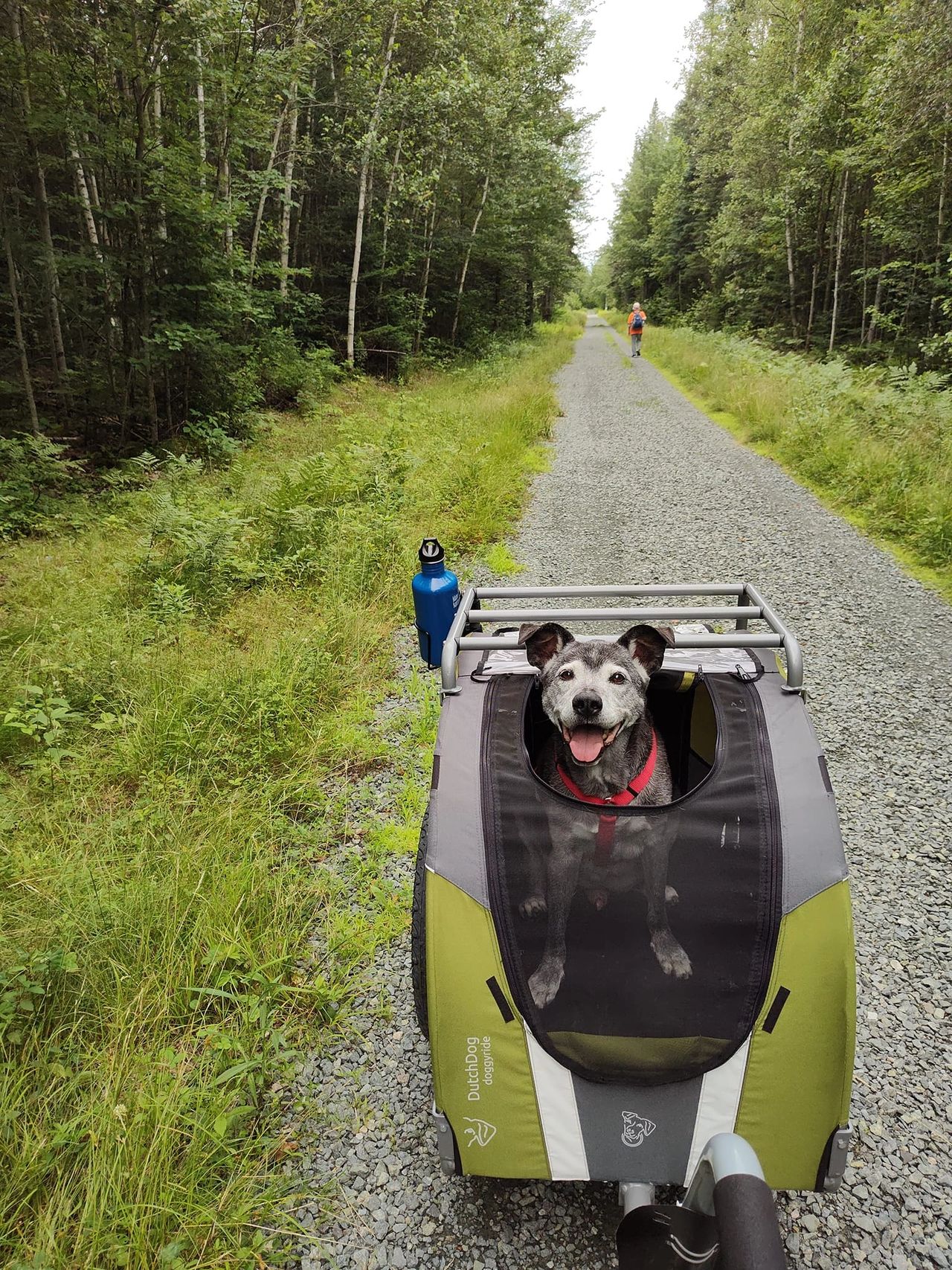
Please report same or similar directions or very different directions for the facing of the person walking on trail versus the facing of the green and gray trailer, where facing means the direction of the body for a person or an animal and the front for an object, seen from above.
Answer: very different directions

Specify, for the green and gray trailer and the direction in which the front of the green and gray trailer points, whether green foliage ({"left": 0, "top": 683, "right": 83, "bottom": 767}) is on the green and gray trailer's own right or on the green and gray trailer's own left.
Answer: on the green and gray trailer's own right

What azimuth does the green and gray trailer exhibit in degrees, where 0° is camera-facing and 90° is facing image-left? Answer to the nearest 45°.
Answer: approximately 0°

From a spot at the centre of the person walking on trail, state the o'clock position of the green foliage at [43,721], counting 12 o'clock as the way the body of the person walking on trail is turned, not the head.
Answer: The green foliage is roughly at 6 o'clock from the person walking on trail.

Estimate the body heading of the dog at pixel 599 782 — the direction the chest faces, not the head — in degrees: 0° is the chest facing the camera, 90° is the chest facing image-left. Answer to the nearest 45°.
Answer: approximately 0°

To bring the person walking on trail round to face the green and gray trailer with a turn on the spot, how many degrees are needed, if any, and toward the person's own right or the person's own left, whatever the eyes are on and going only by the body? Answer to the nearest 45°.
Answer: approximately 180°

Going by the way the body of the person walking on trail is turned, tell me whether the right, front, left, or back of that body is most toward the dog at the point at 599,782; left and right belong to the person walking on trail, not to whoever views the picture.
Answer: back

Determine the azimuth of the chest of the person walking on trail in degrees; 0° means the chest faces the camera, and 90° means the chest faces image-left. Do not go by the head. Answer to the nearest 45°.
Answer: approximately 180°
